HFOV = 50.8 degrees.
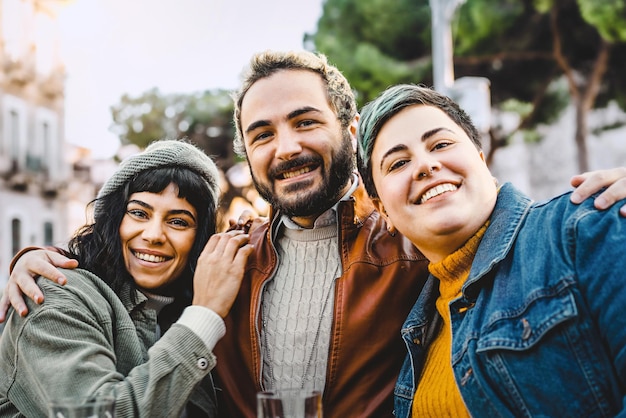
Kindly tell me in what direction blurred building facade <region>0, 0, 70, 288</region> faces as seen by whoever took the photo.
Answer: facing the viewer and to the right of the viewer

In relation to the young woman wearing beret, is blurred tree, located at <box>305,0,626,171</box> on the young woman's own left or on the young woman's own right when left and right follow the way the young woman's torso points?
on the young woman's own left

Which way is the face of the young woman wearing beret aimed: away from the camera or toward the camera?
toward the camera

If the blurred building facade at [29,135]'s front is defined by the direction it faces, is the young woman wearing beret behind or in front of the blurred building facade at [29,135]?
in front

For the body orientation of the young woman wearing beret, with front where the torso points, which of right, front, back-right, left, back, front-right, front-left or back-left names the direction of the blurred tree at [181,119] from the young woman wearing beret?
back-left

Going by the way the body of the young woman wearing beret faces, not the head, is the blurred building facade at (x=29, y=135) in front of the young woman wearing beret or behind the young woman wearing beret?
behind

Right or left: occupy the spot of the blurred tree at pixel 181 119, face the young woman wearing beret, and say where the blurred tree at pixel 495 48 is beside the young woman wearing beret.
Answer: left

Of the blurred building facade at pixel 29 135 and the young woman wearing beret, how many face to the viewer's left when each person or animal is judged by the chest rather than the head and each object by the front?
0
